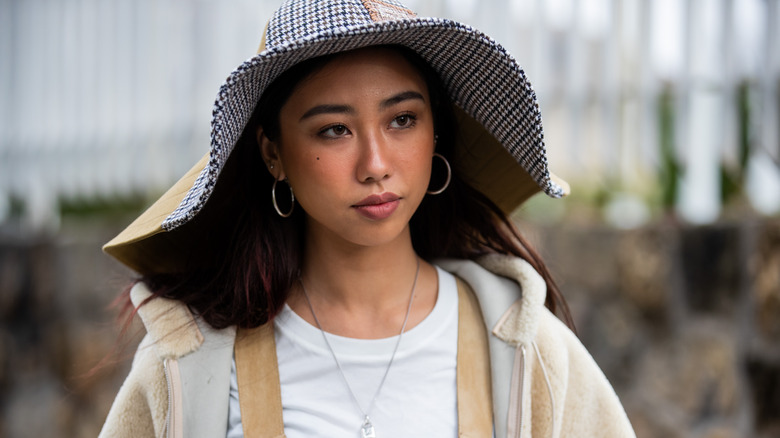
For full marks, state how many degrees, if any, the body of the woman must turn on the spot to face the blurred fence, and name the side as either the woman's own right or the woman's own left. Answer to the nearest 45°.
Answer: approximately 180°

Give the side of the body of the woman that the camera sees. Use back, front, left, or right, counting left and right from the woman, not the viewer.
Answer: front
